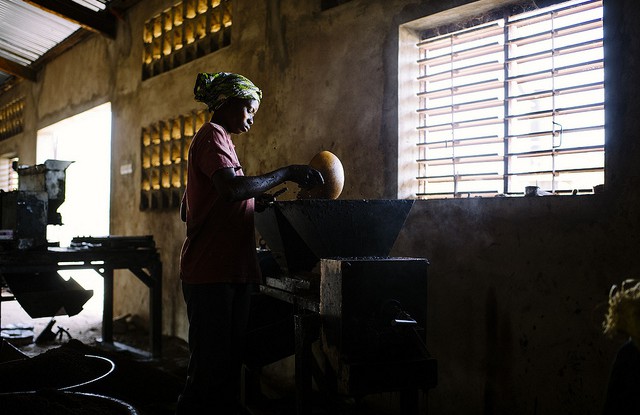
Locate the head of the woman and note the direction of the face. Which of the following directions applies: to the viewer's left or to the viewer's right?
to the viewer's right

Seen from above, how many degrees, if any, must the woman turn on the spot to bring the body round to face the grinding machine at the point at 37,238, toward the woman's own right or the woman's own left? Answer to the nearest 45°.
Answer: approximately 135° to the woman's own left

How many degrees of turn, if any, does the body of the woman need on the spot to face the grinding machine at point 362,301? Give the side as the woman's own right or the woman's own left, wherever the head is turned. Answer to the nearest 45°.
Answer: approximately 45° to the woman's own right

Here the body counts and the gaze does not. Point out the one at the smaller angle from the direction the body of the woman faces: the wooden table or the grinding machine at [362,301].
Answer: the grinding machine

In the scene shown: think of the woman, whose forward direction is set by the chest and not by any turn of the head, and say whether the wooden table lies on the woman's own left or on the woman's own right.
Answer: on the woman's own left

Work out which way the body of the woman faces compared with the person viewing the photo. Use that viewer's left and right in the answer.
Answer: facing to the right of the viewer
